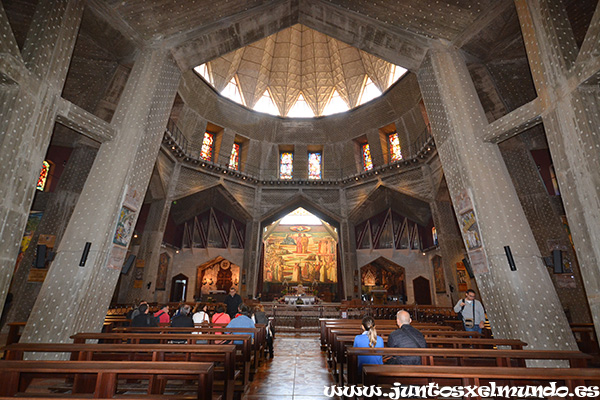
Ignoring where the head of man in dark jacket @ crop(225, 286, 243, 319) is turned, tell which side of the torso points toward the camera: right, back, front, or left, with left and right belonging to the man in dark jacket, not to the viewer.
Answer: front

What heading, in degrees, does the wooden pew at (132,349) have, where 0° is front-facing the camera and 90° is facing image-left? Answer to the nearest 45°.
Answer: approximately 180°

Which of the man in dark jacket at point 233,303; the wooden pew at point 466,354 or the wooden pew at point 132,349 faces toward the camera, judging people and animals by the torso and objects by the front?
the man in dark jacket

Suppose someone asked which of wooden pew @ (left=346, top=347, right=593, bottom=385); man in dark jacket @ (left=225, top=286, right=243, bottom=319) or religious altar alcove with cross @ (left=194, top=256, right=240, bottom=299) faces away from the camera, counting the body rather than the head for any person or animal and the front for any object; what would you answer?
the wooden pew

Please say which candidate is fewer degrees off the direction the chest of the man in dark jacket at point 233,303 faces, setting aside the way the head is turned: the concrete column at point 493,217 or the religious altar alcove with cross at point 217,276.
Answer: the concrete column

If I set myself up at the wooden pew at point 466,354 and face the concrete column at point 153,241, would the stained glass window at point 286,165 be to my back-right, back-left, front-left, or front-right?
front-right

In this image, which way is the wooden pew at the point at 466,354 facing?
away from the camera

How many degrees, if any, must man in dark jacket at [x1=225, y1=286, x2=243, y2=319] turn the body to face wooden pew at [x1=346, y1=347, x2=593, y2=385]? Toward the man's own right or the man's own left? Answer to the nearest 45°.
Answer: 0° — they already face it

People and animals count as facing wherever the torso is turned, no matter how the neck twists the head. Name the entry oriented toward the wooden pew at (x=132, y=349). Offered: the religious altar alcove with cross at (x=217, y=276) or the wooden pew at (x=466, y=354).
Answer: the religious altar alcove with cross

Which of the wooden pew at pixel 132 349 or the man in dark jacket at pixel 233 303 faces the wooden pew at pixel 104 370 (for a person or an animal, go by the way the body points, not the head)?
the man in dark jacket

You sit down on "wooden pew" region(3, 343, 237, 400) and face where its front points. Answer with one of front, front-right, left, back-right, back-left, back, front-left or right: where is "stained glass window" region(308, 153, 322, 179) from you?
front-right

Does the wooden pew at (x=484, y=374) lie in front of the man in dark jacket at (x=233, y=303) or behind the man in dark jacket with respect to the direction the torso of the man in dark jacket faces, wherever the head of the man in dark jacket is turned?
in front

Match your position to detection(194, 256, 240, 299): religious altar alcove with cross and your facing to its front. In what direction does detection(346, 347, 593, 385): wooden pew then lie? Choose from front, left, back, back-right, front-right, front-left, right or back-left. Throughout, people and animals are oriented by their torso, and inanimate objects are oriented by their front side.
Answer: front

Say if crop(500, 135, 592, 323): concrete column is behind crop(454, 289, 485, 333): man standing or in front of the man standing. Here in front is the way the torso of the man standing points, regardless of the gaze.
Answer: behind

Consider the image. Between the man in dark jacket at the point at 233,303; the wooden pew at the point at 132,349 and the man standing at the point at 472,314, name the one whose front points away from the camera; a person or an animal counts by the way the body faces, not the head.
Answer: the wooden pew

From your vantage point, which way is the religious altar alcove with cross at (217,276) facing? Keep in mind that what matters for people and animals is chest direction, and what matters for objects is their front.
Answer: toward the camera

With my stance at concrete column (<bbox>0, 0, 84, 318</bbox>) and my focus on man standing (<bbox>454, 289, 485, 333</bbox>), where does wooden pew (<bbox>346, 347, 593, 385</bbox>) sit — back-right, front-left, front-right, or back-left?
front-right

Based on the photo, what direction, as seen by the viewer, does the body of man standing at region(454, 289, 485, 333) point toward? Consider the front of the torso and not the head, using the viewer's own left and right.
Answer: facing the viewer and to the left of the viewer

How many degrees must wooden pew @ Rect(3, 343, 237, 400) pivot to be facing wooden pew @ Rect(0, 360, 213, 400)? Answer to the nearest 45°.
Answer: approximately 180°

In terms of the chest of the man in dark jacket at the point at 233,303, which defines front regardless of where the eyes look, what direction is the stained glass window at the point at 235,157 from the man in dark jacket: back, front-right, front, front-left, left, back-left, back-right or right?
back

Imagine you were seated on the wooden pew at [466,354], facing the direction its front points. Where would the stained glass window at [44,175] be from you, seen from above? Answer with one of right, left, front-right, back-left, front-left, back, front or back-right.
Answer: left

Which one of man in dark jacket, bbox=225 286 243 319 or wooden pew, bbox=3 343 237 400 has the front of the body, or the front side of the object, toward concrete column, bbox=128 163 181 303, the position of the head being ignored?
the wooden pew
